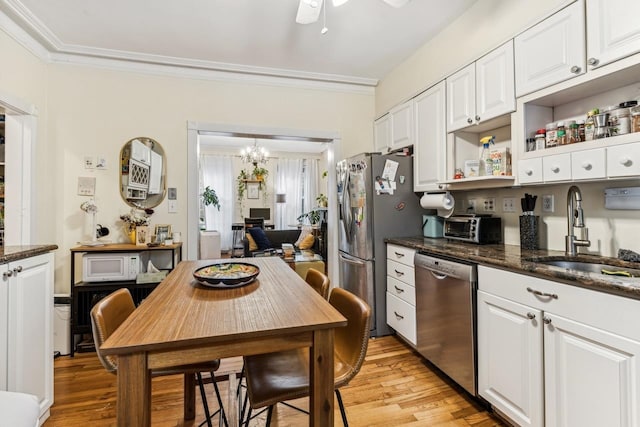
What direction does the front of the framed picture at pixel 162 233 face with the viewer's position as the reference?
facing the viewer

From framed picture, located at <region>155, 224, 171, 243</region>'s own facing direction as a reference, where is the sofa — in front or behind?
behind

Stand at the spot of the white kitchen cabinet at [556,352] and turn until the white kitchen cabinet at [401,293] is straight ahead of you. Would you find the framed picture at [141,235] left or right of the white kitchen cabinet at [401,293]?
left

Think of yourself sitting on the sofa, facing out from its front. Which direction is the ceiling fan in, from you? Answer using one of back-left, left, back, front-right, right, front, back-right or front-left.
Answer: front

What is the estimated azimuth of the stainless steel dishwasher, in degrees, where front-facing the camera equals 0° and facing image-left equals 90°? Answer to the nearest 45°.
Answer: approximately 45°

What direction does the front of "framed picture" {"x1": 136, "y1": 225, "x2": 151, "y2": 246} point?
toward the camera

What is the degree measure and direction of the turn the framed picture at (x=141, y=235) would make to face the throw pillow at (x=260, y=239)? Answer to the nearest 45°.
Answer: approximately 135° to its left

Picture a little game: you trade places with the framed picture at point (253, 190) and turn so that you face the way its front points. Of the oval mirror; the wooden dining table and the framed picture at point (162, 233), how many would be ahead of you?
3

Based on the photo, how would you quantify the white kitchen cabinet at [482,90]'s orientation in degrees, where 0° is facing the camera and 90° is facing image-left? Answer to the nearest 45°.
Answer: approximately 45°

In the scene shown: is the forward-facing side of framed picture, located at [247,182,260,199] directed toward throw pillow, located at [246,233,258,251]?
yes

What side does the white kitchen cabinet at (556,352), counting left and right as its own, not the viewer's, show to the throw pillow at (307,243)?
right

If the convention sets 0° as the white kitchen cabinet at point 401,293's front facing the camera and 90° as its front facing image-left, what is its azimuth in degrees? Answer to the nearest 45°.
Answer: approximately 45°

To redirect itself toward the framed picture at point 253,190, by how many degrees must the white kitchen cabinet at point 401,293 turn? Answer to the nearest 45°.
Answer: approximately 90° to its right

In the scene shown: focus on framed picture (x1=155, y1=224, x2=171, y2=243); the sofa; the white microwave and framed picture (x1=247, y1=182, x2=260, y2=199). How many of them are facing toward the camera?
4

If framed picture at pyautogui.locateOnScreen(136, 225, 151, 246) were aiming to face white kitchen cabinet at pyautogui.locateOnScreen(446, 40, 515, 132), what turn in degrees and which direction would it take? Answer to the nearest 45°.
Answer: approximately 45° to its left

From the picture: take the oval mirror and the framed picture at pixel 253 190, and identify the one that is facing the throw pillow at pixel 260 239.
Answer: the framed picture

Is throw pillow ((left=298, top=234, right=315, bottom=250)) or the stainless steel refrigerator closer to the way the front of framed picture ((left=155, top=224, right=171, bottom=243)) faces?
the stainless steel refrigerator
